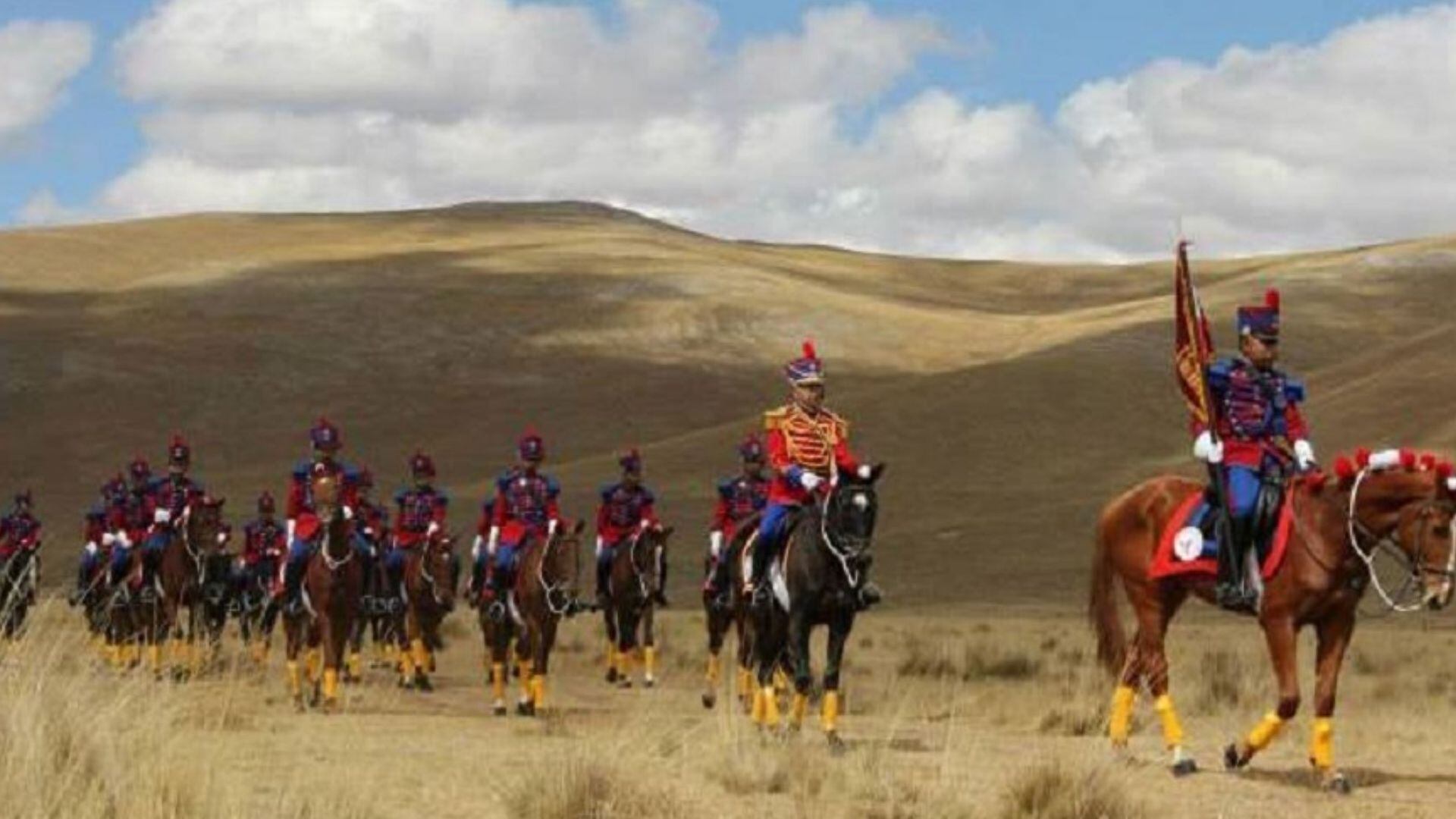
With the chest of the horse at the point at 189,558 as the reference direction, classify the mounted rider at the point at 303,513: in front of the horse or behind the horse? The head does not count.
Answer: in front

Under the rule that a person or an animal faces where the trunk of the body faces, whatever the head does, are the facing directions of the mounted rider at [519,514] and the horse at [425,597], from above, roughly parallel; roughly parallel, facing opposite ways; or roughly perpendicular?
roughly parallel

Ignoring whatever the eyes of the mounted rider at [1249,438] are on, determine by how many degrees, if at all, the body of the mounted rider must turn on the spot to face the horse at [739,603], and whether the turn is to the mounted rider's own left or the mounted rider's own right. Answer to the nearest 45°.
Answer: approximately 180°

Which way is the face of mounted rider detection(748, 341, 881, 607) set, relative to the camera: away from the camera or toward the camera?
toward the camera

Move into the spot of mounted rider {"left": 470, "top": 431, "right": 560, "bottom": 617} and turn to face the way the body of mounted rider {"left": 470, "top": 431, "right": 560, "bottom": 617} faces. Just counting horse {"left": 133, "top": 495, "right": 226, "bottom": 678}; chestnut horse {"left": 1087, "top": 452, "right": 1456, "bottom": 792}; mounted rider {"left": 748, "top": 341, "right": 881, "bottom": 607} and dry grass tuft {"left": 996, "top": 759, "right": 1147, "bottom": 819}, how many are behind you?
1

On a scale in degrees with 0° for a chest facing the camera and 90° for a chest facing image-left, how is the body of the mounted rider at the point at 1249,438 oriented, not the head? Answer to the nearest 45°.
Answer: approximately 315°

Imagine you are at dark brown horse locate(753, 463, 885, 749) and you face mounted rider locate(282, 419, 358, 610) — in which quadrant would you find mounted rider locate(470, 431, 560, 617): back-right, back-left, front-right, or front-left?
front-right

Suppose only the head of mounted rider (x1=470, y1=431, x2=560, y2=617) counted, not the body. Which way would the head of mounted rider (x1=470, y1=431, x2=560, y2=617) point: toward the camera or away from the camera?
toward the camera

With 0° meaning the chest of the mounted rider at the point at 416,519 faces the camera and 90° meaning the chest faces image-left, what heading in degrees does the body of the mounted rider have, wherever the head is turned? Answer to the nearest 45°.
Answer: approximately 315°

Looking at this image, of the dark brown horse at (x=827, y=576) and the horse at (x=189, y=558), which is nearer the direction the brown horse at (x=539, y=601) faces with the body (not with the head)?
the dark brown horse

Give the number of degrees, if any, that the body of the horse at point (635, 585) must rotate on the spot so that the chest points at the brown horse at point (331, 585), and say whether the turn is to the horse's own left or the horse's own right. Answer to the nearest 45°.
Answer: approximately 90° to the horse's own right

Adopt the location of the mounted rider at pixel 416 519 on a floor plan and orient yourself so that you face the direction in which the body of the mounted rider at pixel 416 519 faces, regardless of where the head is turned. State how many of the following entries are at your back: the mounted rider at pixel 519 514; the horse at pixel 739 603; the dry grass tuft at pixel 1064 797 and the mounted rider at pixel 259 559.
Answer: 1

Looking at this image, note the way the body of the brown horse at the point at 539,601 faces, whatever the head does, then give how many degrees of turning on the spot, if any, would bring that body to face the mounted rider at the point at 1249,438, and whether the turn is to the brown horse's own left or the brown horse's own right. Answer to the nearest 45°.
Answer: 0° — it already faces them

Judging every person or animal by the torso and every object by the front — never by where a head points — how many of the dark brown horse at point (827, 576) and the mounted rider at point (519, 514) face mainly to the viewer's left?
0

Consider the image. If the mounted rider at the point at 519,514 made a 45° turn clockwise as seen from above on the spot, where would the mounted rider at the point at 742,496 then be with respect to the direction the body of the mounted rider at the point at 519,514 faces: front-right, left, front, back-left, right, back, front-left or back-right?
back-left

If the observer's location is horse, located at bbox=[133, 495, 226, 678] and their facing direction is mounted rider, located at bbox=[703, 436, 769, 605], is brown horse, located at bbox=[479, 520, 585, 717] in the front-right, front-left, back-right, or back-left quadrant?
front-right

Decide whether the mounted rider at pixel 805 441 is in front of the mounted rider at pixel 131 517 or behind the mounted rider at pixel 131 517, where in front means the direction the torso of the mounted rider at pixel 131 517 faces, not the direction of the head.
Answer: in front
